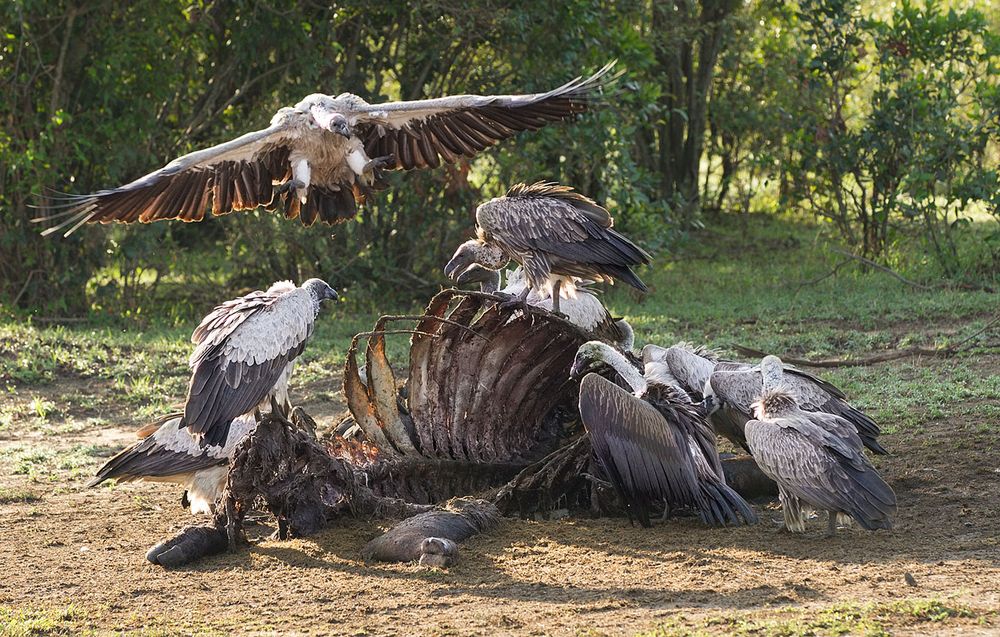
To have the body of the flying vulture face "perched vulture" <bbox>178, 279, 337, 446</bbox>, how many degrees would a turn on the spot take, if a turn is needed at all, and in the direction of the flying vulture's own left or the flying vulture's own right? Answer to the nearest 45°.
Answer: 0° — it already faces it

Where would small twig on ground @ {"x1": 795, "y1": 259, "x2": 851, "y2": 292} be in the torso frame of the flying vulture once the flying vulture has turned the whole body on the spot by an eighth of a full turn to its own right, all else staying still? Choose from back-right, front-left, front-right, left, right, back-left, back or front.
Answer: back

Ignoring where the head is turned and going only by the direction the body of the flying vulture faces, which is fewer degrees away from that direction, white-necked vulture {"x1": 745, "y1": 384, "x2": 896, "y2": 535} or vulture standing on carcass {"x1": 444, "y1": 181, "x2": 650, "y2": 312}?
the white-necked vulture

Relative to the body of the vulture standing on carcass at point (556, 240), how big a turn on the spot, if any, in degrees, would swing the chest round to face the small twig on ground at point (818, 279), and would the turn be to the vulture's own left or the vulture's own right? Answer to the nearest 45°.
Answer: approximately 135° to the vulture's own right

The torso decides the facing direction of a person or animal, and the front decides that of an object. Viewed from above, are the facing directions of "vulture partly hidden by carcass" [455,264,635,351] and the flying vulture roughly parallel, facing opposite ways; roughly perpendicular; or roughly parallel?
roughly perpendicular

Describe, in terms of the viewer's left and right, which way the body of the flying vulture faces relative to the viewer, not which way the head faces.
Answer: facing the viewer

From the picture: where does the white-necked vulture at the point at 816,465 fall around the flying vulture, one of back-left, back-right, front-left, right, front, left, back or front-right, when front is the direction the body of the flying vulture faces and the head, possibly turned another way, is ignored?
front-left

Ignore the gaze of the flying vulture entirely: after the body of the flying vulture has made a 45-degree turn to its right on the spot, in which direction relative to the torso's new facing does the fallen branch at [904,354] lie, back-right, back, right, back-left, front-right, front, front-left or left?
back-left

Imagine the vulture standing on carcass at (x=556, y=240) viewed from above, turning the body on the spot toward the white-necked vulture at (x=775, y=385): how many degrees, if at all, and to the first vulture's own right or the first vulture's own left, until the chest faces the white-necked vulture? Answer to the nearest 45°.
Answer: approximately 135° to the first vulture's own left

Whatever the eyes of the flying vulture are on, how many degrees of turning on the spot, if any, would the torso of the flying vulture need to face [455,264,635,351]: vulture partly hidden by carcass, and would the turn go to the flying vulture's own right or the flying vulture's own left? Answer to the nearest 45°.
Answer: approximately 90° to the flying vulture's own left

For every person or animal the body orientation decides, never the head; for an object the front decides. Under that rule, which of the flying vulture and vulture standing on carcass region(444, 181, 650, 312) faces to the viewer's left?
the vulture standing on carcass

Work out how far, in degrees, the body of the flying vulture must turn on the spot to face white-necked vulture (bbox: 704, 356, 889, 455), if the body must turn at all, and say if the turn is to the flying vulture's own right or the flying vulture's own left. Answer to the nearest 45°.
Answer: approximately 45° to the flying vulture's own left

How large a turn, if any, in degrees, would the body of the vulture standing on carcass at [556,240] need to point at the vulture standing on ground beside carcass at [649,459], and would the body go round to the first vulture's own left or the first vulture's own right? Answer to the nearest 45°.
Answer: approximately 90° to the first vulture's own left

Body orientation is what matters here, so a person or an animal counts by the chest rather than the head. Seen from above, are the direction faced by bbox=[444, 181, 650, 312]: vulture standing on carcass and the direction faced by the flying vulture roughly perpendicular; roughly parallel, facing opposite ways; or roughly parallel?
roughly perpendicular

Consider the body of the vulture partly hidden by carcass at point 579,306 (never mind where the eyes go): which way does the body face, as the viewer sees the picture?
to the viewer's left
